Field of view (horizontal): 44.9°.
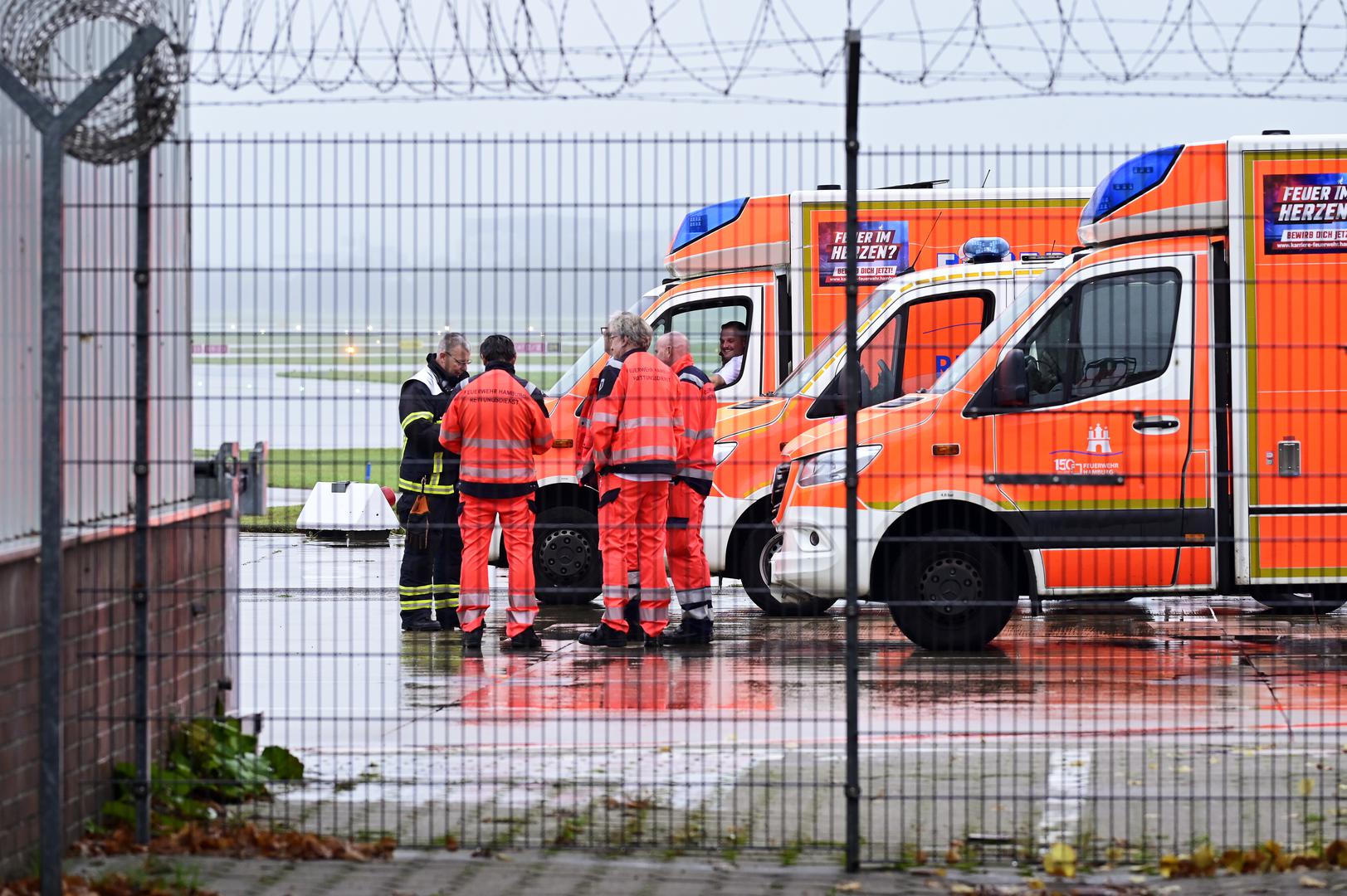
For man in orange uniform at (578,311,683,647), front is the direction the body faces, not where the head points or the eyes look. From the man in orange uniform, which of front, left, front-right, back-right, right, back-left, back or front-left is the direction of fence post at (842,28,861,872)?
back-left

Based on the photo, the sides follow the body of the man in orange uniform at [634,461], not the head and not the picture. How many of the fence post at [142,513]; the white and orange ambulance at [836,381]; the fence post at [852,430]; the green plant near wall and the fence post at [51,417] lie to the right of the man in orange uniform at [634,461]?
1

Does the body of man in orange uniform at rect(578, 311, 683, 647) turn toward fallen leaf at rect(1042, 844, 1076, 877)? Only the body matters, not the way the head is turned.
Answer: no

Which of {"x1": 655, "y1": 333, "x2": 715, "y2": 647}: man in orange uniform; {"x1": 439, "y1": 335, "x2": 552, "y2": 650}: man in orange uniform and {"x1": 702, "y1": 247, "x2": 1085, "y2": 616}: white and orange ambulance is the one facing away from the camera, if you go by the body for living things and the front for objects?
{"x1": 439, "y1": 335, "x2": 552, "y2": 650}: man in orange uniform

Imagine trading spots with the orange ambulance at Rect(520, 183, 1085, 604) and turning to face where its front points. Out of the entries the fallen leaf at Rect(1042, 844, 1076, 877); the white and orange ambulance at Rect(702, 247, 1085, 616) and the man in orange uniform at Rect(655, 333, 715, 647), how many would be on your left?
3

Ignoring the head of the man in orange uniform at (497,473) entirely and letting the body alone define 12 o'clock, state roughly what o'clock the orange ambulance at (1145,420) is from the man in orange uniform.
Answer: The orange ambulance is roughly at 3 o'clock from the man in orange uniform.

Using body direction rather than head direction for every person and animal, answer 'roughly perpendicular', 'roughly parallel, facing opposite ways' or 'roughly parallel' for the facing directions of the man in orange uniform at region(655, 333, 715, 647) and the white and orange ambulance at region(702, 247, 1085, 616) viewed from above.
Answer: roughly parallel

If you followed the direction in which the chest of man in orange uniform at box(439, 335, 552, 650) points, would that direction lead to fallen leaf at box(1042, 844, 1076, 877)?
no

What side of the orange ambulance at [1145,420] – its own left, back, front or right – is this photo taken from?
left

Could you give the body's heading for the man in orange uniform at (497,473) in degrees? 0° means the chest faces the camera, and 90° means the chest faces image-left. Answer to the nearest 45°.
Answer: approximately 180°

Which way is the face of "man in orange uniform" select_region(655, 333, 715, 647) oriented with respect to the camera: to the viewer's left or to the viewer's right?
to the viewer's left

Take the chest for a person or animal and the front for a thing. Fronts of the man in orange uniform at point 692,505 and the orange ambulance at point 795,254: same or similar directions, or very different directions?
same or similar directions

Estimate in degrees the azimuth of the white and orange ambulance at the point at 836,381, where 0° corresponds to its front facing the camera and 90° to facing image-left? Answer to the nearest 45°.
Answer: approximately 90°

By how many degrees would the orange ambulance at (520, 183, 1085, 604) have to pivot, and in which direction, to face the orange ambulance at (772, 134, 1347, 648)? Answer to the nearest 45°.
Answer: approximately 135° to its left

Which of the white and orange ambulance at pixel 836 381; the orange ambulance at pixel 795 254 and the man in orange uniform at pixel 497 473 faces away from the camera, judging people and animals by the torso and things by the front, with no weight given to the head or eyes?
the man in orange uniform

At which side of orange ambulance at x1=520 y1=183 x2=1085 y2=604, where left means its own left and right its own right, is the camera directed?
left

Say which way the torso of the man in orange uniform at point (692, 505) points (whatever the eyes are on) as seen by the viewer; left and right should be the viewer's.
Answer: facing to the left of the viewer
